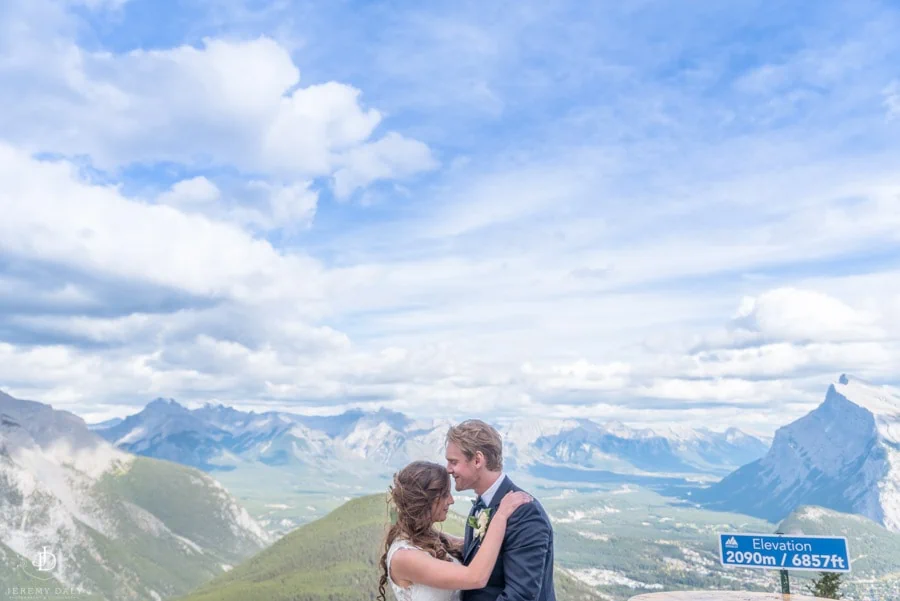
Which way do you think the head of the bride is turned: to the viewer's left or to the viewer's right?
to the viewer's right

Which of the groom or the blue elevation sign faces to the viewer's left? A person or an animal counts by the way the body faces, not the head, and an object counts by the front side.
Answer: the groom

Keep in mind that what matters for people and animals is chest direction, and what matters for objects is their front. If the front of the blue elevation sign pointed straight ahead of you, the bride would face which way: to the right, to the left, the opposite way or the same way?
to the left

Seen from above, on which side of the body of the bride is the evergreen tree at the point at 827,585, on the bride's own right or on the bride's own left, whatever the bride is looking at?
on the bride's own left

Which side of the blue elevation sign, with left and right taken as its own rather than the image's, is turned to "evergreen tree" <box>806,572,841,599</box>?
back

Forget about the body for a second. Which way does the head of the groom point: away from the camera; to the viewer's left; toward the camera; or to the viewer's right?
to the viewer's left

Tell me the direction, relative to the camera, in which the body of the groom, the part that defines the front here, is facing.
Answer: to the viewer's left

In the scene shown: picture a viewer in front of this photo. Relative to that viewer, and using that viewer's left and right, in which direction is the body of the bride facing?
facing to the right of the viewer

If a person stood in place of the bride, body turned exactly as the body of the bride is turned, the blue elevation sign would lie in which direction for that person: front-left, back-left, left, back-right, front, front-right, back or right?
front-left

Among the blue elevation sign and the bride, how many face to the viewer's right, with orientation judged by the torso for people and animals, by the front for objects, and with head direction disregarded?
1
